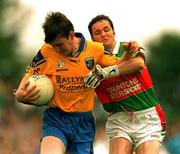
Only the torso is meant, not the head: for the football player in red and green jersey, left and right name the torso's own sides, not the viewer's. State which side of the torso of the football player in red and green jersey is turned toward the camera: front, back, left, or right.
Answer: front
